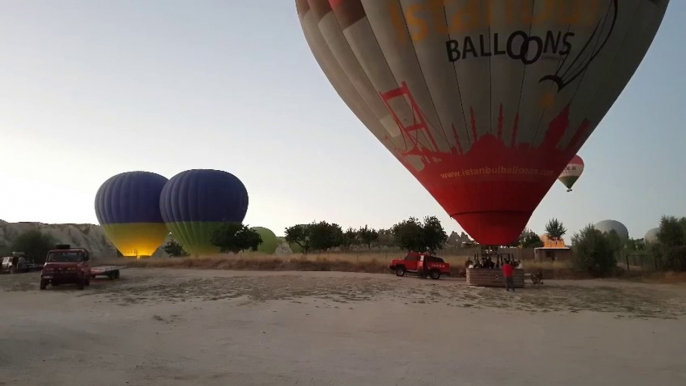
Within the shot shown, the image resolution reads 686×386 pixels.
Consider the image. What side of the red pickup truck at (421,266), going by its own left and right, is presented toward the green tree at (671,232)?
back

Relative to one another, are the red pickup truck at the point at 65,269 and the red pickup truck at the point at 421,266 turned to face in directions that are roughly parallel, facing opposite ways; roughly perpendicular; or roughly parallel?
roughly perpendicular

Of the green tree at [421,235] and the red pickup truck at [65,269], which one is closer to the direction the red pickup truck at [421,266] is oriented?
the red pickup truck

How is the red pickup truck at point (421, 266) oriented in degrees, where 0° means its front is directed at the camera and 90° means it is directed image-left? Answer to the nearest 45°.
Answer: approximately 90°

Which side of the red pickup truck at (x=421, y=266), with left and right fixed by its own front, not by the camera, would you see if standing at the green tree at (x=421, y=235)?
right

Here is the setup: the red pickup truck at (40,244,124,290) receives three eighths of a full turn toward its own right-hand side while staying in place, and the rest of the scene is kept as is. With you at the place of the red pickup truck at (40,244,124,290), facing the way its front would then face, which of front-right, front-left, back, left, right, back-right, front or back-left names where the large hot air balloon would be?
back-right
